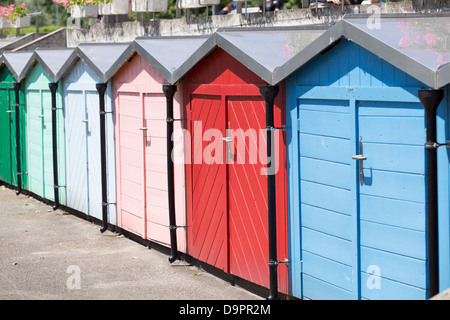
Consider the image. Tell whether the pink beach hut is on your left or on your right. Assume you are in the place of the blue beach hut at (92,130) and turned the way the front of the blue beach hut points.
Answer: on your left

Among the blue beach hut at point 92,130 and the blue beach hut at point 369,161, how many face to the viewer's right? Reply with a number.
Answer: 0

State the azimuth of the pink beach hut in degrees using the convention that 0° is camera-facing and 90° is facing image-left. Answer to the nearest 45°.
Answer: approximately 45°

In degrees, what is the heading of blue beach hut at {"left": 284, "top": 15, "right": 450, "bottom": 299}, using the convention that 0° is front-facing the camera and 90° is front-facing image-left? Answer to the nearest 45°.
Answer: approximately 45°

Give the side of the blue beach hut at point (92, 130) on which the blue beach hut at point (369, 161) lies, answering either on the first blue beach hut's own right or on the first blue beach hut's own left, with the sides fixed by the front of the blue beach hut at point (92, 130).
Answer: on the first blue beach hut's own left

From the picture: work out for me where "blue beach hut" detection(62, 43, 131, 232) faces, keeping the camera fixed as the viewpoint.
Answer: facing the viewer and to the left of the viewer

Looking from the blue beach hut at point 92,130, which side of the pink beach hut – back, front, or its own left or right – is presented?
right
